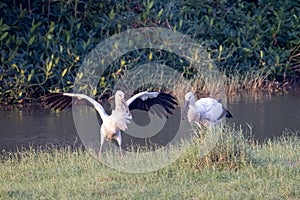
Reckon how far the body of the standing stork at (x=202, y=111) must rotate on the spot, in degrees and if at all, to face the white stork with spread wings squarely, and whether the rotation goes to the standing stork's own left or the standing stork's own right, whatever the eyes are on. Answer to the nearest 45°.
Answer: approximately 45° to the standing stork's own left

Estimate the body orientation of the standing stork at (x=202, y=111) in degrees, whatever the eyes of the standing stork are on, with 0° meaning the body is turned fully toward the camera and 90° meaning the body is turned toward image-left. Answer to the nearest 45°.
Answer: approximately 90°
